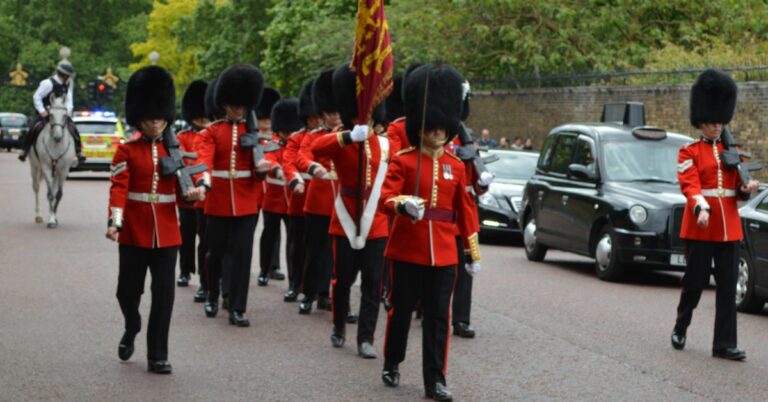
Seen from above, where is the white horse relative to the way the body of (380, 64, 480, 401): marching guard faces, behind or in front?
behind

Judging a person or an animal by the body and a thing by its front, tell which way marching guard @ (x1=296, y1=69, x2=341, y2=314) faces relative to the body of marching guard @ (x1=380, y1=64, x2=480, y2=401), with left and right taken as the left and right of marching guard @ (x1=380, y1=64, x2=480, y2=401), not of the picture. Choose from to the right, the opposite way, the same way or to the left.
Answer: the same way

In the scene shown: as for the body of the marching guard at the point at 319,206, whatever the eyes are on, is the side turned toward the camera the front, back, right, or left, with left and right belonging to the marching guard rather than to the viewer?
front

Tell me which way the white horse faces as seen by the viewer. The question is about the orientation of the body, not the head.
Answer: toward the camera

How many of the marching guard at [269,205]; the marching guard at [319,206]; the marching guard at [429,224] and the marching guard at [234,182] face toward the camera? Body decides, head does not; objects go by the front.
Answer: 4

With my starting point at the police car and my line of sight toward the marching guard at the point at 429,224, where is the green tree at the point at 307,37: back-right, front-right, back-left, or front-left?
back-left

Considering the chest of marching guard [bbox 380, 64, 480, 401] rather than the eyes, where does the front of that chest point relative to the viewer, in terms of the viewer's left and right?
facing the viewer
